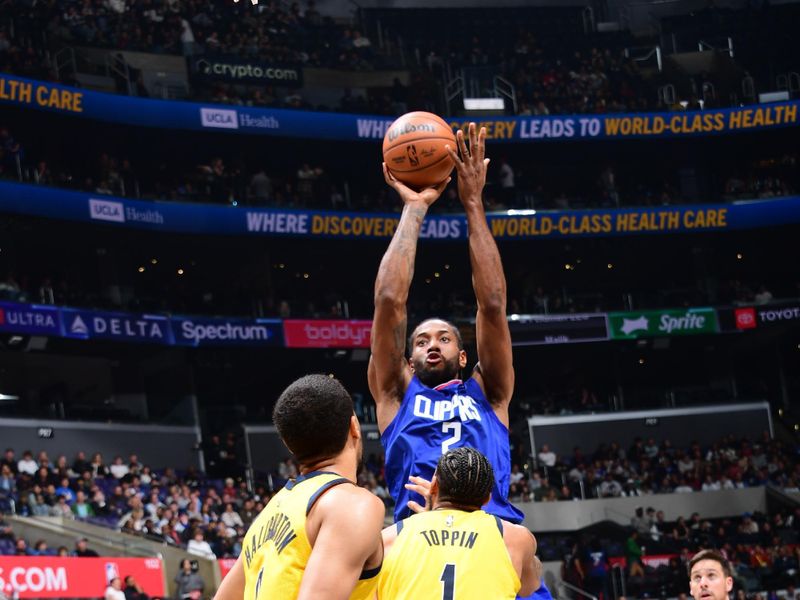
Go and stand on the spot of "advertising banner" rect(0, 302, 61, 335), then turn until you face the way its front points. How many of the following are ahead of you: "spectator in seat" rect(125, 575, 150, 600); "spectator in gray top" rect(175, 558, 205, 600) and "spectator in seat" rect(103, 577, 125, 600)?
3

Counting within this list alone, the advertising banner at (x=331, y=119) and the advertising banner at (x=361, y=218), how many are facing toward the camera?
2

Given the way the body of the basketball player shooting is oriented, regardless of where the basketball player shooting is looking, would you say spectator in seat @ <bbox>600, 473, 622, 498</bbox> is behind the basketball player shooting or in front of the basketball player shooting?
behind

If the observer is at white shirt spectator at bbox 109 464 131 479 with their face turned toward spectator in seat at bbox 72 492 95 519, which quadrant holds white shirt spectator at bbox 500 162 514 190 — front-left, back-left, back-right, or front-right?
back-left

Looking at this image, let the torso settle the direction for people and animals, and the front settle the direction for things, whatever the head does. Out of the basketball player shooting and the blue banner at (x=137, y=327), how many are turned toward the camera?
2

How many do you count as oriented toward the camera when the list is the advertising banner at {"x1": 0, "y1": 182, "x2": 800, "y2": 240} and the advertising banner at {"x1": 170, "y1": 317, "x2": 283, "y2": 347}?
2
